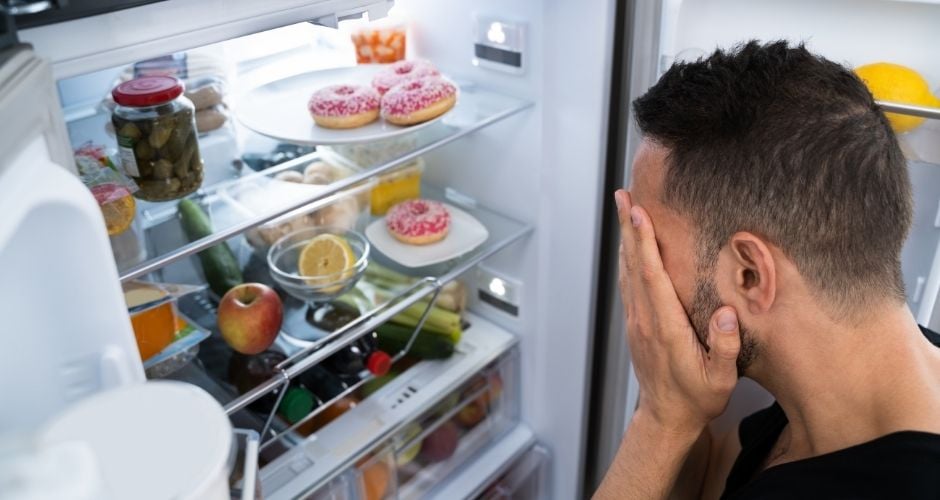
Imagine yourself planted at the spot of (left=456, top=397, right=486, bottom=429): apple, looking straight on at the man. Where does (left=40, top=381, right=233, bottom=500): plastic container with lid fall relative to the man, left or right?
right

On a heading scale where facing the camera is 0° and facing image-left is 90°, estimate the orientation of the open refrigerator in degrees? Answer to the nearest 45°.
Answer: approximately 315°

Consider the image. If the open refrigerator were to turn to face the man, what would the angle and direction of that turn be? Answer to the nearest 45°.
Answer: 0° — it already faces them

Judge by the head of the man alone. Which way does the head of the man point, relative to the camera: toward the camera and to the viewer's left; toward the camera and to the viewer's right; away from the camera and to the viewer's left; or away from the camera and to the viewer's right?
away from the camera and to the viewer's left
